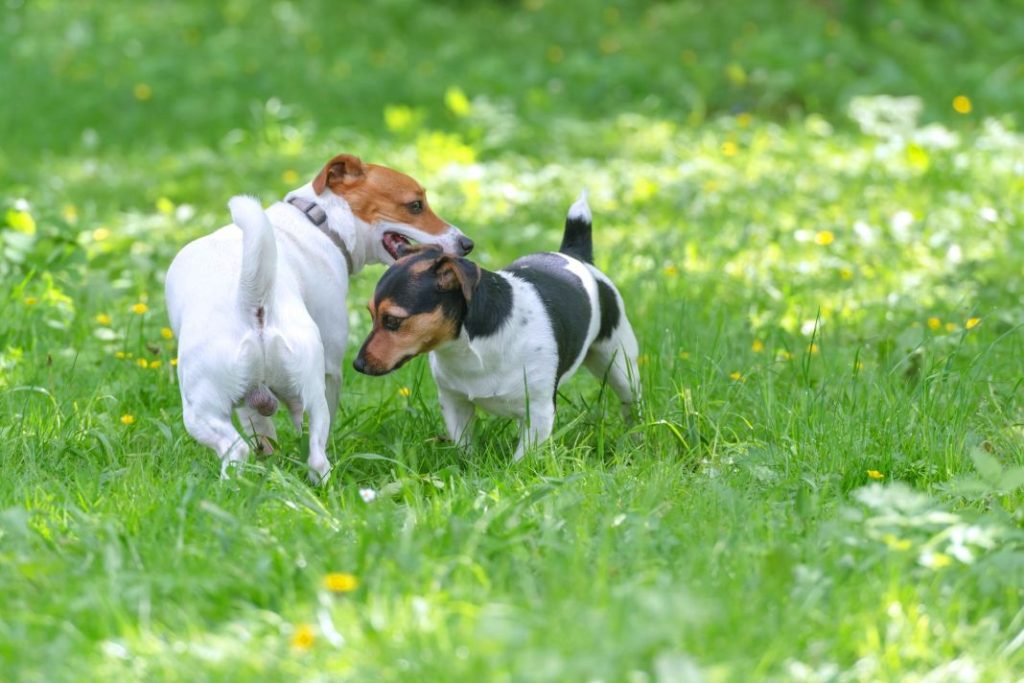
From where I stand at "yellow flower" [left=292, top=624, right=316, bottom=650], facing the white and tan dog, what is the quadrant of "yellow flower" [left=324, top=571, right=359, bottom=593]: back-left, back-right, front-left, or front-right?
front-right

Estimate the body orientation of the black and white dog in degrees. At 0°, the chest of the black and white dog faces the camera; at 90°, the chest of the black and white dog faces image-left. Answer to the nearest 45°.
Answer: approximately 45°

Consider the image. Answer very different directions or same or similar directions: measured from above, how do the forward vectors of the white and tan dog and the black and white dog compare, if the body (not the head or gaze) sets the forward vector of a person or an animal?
very different directions

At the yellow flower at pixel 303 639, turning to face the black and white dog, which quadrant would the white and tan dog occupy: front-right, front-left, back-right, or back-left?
front-left

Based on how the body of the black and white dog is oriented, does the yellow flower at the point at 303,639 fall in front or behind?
in front

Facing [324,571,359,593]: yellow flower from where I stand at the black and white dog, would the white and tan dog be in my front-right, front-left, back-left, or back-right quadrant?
front-right

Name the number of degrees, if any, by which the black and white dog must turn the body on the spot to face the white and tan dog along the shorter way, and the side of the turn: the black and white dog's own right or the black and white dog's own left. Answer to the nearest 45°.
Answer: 0° — it already faces it

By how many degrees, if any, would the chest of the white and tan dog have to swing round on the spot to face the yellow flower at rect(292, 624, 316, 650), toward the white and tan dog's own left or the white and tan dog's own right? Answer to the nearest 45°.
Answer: approximately 135° to the white and tan dog's own right

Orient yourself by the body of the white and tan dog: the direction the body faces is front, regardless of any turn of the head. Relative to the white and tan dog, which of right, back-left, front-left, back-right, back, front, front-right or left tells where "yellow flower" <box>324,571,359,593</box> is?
back-right

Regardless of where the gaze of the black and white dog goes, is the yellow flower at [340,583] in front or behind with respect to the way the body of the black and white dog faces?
in front

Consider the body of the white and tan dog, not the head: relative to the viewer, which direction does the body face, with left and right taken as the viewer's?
facing away from the viewer and to the right of the viewer
